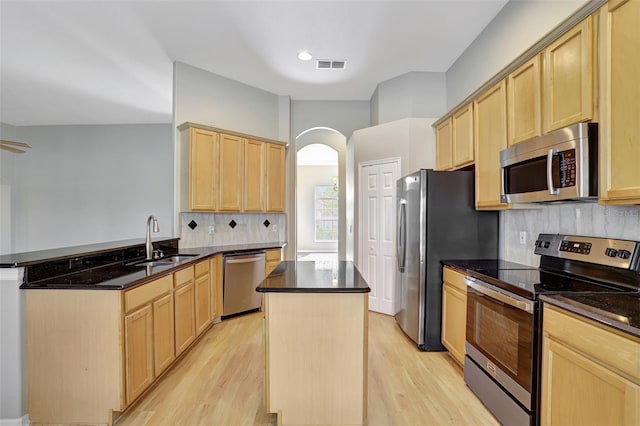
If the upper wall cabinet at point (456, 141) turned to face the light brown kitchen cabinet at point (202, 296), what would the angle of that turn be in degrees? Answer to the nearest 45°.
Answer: approximately 45° to its right

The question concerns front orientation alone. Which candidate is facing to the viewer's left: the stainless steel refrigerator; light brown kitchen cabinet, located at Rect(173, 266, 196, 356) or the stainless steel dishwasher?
the stainless steel refrigerator

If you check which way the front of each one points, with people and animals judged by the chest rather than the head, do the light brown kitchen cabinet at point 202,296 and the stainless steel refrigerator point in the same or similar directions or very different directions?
very different directions

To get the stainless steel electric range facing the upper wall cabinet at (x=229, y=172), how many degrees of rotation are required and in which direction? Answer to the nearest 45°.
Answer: approximately 45° to its right

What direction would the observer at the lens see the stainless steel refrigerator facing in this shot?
facing to the left of the viewer

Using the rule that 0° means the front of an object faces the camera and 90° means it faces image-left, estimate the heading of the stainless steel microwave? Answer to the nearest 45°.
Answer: approximately 45°
